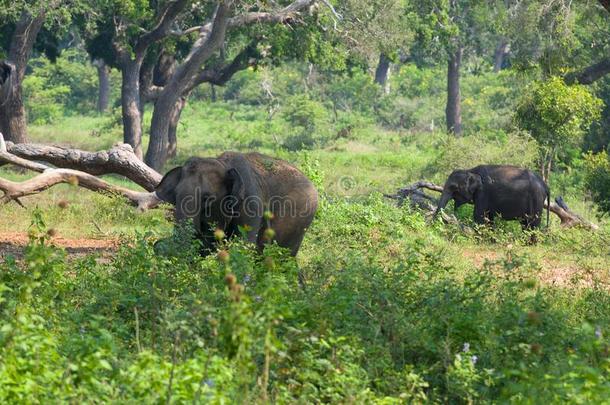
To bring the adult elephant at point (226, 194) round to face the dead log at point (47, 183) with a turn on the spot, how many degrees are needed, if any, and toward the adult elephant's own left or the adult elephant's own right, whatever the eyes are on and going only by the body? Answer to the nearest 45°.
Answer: approximately 90° to the adult elephant's own right

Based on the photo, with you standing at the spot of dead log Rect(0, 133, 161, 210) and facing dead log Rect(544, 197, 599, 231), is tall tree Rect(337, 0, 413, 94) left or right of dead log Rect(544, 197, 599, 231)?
left

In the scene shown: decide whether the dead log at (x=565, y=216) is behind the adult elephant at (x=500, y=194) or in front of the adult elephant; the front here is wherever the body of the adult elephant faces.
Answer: behind

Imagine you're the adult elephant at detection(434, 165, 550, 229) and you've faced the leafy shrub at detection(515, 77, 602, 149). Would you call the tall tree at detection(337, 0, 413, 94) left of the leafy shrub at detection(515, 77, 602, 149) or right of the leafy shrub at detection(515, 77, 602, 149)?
left

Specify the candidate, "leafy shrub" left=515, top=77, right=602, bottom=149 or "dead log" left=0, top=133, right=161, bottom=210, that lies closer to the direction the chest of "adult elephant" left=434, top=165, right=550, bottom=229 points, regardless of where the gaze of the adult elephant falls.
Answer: the dead log

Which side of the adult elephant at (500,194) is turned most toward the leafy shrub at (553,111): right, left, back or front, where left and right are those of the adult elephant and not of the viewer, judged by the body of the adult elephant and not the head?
right

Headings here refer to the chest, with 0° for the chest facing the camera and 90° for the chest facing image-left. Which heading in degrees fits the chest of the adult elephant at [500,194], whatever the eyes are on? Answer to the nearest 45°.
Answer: approximately 90°

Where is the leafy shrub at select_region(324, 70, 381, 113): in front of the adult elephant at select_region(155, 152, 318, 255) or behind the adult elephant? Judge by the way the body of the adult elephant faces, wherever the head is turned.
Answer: behind

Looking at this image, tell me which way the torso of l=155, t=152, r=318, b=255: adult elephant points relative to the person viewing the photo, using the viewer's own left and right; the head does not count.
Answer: facing the viewer and to the left of the viewer

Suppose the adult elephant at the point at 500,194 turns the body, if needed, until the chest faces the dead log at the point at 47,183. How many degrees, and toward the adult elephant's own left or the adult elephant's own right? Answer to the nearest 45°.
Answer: approximately 45° to the adult elephant's own left

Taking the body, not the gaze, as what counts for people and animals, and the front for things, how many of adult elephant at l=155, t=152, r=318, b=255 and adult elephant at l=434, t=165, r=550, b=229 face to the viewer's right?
0

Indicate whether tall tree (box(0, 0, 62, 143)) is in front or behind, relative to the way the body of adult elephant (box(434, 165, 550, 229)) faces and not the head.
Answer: in front

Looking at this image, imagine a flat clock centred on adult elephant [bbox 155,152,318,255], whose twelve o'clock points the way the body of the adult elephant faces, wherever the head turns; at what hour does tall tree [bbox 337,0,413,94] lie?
The tall tree is roughly at 5 o'clock from the adult elephant.
